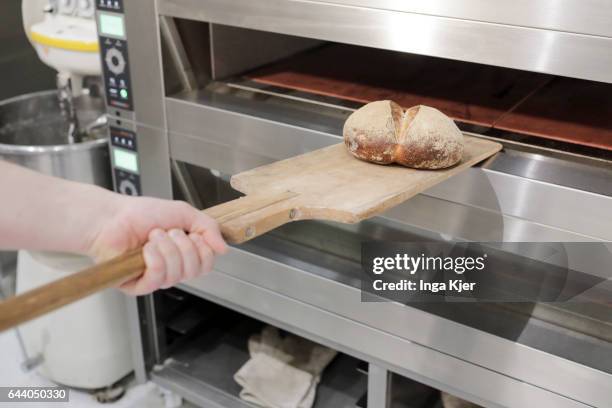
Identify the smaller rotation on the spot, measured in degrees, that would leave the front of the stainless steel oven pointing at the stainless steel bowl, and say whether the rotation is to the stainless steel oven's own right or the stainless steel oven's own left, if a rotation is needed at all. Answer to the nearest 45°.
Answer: approximately 90° to the stainless steel oven's own right
